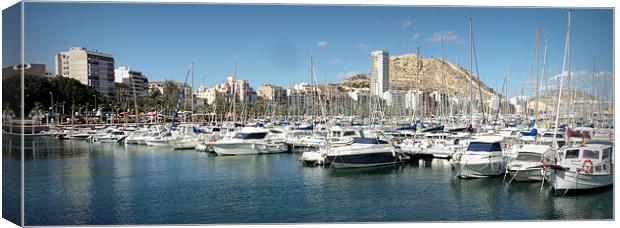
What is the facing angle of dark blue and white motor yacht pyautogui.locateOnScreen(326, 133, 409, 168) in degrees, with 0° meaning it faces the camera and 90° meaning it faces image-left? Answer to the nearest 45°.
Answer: approximately 90°

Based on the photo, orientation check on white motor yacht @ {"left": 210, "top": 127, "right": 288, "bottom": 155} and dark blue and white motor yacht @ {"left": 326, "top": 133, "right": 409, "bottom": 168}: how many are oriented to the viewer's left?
2

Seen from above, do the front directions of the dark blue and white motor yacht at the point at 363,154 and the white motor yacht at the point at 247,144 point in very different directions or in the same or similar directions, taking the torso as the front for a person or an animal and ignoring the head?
same or similar directions

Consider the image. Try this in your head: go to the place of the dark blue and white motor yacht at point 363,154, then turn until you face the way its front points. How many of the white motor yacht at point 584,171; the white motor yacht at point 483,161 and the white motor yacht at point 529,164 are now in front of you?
0

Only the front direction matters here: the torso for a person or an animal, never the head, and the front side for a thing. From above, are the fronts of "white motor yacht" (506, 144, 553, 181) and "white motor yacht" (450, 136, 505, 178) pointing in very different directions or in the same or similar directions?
same or similar directions

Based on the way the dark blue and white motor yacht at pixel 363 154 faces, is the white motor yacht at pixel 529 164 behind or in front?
behind

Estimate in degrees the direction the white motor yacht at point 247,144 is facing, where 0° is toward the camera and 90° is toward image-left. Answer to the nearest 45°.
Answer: approximately 90°
